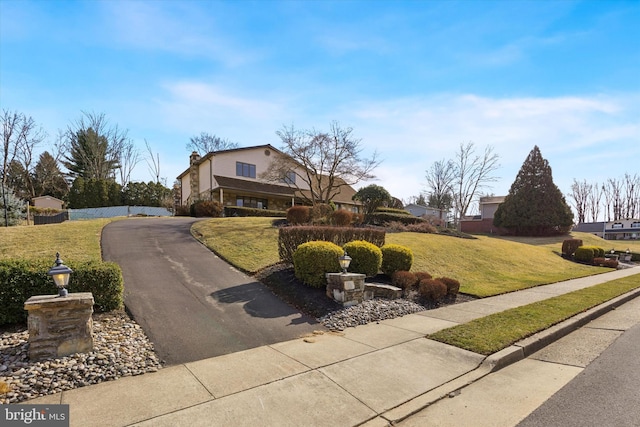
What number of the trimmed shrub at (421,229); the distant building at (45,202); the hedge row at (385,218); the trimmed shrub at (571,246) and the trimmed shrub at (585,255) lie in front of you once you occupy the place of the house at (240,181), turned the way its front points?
4

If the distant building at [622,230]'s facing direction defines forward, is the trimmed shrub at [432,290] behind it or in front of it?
in front

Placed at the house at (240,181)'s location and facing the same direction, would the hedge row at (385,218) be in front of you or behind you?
in front

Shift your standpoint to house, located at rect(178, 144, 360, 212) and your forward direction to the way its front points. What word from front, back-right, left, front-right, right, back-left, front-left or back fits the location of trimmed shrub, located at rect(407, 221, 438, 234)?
front

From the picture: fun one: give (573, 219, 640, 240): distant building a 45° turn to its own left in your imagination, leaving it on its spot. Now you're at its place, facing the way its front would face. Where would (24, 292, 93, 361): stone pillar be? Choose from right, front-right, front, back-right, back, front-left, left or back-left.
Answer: front-right

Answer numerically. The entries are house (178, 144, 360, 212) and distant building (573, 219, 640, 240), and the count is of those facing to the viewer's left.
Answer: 0

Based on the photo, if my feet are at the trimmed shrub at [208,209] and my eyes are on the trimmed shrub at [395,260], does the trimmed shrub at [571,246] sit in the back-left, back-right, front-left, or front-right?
front-left

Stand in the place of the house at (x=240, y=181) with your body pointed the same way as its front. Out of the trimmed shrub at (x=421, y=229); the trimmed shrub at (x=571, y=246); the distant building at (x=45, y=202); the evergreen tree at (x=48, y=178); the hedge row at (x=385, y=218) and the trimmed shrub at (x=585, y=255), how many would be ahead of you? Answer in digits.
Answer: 4

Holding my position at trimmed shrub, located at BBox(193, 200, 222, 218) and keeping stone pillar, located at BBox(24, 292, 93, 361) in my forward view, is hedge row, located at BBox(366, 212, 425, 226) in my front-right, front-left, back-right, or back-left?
front-left

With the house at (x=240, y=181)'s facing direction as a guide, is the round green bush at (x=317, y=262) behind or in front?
in front

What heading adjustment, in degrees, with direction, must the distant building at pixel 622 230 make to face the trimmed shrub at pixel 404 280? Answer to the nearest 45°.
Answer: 0° — it already faces it

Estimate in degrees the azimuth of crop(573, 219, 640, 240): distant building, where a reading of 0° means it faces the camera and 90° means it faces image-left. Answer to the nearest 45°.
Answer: approximately 0°

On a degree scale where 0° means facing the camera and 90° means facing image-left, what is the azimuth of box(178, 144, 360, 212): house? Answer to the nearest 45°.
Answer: approximately 315°
